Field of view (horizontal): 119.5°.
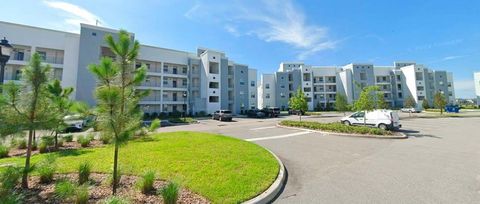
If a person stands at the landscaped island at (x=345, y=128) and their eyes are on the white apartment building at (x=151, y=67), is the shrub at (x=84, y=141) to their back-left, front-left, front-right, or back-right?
front-left

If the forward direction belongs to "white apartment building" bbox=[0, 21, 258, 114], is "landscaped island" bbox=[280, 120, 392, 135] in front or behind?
in front

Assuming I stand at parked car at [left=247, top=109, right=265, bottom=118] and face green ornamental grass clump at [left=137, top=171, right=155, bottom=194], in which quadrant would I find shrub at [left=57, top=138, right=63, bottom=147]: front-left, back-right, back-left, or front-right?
front-right

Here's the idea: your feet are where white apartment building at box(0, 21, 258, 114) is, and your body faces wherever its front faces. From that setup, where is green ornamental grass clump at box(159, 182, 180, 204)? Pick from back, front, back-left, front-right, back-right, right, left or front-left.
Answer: front-right

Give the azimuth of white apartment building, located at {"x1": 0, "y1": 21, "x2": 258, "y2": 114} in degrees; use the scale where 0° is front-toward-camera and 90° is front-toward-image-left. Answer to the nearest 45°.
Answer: approximately 315°

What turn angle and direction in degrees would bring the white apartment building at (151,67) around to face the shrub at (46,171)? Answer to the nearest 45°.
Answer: approximately 45° to its right

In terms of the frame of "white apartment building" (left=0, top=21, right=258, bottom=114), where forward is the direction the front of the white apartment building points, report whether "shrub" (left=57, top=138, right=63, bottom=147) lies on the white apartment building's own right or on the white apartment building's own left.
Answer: on the white apartment building's own right

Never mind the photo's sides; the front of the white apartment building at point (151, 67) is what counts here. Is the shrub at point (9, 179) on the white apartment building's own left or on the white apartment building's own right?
on the white apartment building's own right

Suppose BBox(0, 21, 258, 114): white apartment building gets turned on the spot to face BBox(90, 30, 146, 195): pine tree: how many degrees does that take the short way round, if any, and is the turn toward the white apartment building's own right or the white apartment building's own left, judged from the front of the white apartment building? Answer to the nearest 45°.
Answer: approximately 45° to the white apartment building's own right

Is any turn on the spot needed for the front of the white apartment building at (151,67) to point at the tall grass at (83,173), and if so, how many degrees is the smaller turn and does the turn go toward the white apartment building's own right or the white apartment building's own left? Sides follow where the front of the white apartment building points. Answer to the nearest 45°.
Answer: approximately 45° to the white apartment building's own right

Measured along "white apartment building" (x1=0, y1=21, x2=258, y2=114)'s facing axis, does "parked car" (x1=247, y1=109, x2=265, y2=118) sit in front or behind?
in front

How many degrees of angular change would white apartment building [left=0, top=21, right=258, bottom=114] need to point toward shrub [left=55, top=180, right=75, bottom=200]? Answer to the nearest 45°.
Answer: approximately 45° to its right

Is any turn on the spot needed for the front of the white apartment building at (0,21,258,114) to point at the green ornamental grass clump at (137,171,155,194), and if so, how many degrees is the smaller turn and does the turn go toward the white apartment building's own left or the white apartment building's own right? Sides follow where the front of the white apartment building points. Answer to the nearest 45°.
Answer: approximately 45° to the white apartment building's own right
